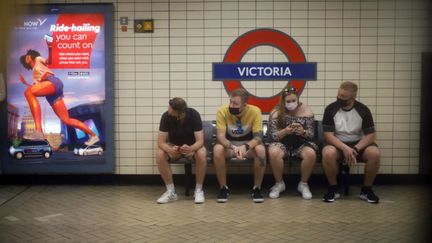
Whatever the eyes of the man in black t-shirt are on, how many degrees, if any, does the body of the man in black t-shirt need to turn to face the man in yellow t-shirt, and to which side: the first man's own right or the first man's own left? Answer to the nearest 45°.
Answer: approximately 90° to the first man's own left

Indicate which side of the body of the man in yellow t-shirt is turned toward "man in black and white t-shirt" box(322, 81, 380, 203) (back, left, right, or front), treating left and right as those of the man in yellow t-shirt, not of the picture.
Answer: left

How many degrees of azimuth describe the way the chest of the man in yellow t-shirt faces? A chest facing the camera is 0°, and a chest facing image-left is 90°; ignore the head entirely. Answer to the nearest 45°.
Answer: approximately 0°

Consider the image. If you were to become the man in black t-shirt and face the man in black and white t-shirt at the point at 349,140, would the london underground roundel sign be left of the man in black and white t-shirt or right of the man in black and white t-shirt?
left

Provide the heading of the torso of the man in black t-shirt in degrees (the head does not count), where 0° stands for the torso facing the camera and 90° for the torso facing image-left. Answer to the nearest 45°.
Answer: approximately 0°

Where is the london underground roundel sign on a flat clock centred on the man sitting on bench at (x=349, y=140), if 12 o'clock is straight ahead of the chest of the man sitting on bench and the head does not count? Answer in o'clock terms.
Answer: The london underground roundel sign is roughly at 4 o'clock from the man sitting on bench.

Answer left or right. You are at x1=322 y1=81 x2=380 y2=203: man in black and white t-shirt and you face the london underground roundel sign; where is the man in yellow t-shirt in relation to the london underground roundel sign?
left
